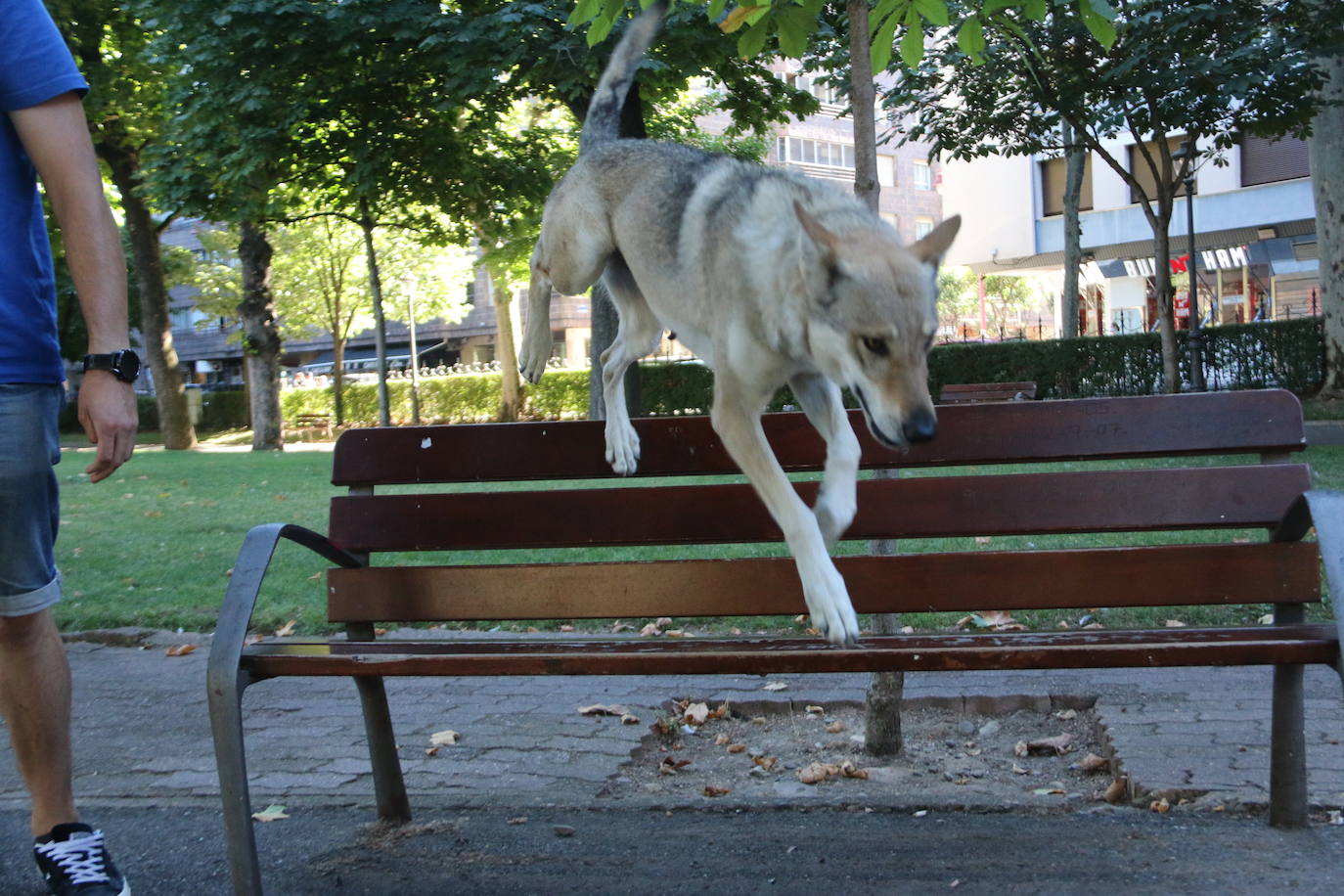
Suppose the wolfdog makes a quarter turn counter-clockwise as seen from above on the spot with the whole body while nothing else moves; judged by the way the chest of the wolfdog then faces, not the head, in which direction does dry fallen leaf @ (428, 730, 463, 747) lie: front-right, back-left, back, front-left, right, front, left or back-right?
left

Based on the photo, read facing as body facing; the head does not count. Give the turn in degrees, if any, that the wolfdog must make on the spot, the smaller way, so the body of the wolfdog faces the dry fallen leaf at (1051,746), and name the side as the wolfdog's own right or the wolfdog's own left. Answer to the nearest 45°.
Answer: approximately 90° to the wolfdog's own left
